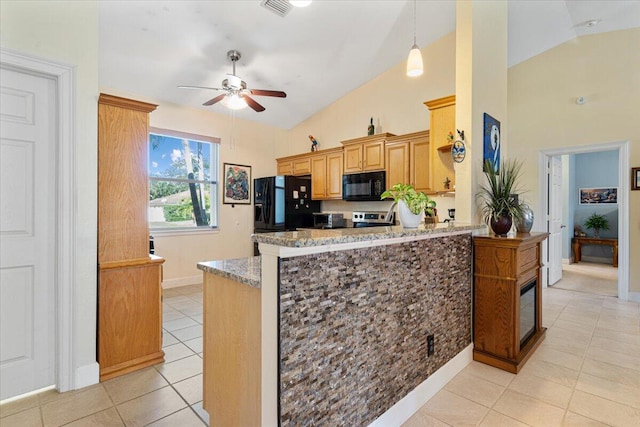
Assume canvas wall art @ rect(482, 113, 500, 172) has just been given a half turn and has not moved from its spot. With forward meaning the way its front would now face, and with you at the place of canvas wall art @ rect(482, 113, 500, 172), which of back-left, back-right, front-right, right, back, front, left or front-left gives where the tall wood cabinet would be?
front-left

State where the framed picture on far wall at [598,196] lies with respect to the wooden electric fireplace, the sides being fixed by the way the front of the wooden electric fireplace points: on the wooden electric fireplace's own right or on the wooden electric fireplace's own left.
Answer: on the wooden electric fireplace's own left

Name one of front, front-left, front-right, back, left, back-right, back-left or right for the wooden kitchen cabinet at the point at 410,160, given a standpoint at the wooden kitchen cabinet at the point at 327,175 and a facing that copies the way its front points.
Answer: left

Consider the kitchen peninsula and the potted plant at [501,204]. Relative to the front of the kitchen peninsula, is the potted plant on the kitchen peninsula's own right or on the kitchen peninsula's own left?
on the kitchen peninsula's own left

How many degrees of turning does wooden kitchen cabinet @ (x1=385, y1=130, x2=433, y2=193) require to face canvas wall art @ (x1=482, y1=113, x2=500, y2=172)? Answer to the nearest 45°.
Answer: approximately 90° to its left

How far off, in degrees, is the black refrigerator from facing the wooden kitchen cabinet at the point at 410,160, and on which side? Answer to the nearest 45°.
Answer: approximately 90° to its left

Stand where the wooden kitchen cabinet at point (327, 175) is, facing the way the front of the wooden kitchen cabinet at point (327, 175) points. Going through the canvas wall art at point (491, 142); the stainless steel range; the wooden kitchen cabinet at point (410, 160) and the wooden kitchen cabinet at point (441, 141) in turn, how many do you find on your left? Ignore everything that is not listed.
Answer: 4

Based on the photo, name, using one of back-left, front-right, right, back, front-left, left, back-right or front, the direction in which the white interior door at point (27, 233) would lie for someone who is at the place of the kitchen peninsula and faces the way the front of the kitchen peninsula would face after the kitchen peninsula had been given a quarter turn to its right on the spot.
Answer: front-right

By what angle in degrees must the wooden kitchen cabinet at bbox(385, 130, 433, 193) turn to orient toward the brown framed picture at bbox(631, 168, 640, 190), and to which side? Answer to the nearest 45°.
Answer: approximately 135° to its left

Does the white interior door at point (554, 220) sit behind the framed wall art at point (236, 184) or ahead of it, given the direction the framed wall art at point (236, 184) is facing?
ahead

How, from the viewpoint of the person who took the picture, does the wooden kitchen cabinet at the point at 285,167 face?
facing the viewer and to the left of the viewer

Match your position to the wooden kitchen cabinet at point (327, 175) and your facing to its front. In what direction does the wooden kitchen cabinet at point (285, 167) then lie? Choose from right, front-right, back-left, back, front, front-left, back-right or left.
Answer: right

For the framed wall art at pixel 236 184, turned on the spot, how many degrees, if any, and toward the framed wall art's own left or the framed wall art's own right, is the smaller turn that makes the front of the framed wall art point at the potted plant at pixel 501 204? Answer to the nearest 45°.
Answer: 0° — it already faces it
